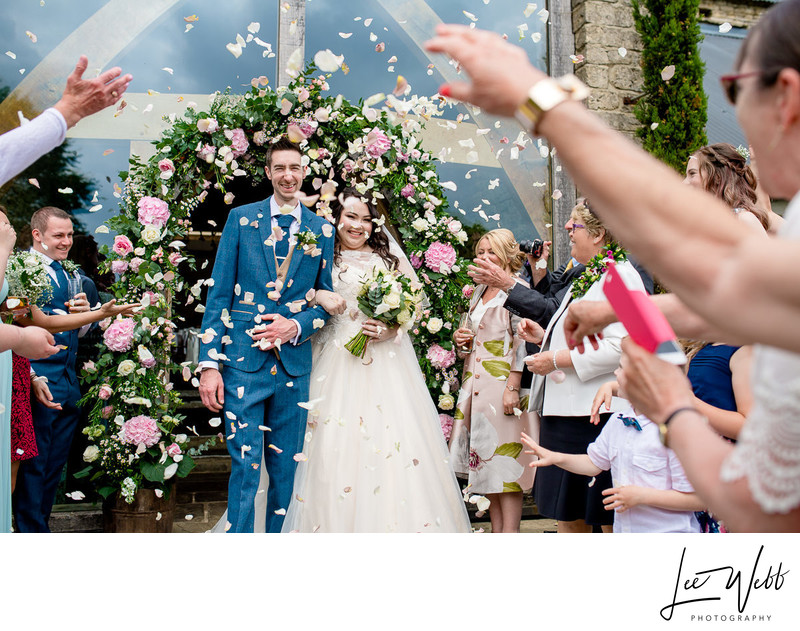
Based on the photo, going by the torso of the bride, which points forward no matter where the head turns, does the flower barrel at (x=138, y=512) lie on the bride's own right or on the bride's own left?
on the bride's own right

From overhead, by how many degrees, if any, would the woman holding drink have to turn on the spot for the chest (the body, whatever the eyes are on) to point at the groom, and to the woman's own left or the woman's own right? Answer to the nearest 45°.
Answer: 0° — they already face them

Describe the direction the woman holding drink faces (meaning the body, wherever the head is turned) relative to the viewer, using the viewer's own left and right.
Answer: facing the viewer and to the left of the viewer

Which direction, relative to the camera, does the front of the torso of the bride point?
toward the camera

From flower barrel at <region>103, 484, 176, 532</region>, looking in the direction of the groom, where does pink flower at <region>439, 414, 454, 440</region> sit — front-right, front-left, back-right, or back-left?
front-left
